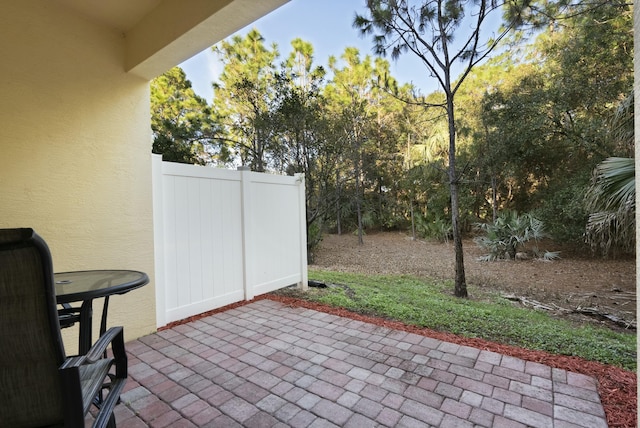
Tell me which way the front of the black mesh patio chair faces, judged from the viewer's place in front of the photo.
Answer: facing away from the viewer and to the right of the viewer

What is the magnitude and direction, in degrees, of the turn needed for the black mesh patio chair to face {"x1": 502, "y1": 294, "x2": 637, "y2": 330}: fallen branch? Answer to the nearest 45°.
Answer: approximately 45° to its right

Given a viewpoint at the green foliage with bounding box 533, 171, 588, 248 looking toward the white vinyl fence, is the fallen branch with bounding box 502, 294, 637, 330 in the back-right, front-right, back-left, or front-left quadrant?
front-left

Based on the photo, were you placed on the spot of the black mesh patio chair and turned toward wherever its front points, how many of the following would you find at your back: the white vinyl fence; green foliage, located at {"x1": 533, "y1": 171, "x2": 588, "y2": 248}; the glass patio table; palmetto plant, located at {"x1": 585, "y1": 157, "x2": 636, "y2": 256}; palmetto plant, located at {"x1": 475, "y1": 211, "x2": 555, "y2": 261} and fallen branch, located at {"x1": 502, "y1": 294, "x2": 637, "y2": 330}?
0

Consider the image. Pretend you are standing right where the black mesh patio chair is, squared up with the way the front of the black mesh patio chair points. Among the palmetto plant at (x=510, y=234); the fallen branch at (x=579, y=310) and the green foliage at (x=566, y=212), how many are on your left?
0

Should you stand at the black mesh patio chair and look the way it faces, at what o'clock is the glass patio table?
The glass patio table is roughly at 11 o'clock from the black mesh patio chair.

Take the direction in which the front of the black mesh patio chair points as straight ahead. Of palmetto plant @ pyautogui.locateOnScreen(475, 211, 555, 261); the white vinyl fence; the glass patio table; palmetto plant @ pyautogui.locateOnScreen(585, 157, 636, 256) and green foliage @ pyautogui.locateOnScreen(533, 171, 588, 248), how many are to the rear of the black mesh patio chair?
0

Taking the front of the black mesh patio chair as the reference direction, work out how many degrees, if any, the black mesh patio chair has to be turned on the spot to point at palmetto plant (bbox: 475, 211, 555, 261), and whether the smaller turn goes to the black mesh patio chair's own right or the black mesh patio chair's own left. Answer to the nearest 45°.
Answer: approximately 45° to the black mesh patio chair's own right

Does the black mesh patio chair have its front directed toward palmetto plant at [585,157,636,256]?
no

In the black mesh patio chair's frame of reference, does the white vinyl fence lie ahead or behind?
ahead

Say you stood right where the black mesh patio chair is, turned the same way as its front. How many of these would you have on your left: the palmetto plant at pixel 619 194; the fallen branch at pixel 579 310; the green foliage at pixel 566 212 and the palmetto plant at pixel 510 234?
0

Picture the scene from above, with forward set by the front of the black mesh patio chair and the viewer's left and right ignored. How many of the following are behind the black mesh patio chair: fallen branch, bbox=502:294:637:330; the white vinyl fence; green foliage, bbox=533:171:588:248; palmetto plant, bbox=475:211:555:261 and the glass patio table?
0

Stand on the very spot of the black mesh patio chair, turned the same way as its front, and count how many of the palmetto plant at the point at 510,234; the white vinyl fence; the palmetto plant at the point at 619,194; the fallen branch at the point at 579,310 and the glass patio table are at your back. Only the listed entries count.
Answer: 0

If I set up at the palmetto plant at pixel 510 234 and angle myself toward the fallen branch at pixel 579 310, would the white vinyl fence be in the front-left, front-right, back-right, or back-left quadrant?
front-right
